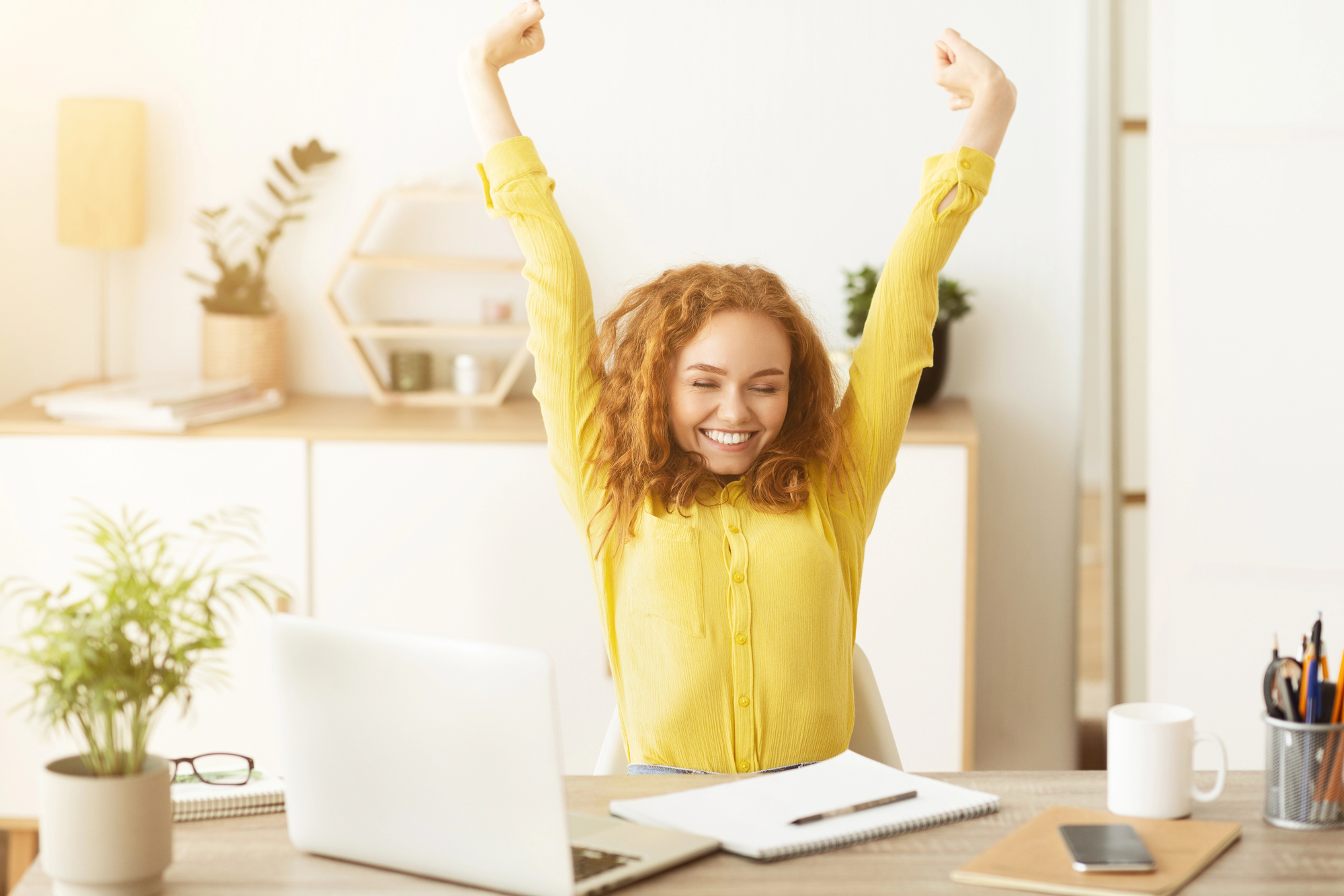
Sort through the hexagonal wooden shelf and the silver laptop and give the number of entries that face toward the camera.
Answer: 1

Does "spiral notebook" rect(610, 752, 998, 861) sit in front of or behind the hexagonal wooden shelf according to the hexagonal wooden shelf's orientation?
in front

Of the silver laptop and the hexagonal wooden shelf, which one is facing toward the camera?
the hexagonal wooden shelf

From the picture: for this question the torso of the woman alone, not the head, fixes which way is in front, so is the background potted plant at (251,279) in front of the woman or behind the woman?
behind

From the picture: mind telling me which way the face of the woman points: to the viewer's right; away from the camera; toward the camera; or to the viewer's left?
toward the camera

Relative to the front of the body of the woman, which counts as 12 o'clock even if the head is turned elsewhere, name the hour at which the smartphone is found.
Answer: The smartphone is roughly at 11 o'clock from the woman.

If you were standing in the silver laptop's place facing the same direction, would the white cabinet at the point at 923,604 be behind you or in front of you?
in front

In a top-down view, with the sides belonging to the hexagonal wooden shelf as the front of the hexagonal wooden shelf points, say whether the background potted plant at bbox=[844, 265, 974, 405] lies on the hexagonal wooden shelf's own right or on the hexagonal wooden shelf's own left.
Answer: on the hexagonal wooden shelf's own left

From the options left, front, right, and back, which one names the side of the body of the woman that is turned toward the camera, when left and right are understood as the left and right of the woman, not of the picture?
front

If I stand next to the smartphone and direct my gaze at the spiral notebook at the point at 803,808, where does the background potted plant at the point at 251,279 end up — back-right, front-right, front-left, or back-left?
front-right

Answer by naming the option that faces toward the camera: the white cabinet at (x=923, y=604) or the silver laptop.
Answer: the white cabinet

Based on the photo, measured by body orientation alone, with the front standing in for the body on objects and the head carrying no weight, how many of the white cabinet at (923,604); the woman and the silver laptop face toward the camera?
2

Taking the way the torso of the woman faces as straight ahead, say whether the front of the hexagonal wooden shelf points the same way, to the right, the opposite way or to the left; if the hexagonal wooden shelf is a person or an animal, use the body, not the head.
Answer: the same way

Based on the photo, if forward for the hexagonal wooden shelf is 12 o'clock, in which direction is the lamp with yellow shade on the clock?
The lamp with yellow shade is roughly at 3 o'clock from the hexagonal wooden shelf.

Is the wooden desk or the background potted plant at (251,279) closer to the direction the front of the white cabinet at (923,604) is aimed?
the wooden desk

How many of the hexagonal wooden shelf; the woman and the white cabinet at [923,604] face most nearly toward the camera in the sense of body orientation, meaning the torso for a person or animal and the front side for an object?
3

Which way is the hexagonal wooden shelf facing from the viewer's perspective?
toward the camera

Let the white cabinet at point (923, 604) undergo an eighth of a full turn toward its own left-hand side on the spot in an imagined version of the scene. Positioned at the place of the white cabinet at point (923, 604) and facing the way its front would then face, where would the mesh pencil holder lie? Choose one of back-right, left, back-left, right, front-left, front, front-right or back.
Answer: front-right

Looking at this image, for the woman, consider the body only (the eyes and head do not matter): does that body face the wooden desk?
yes

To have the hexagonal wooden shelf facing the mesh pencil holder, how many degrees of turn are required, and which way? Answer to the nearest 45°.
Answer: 0° — it already faces it

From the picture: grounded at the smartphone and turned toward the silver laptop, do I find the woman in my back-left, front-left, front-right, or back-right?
front-right
